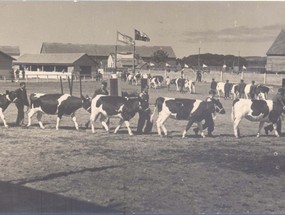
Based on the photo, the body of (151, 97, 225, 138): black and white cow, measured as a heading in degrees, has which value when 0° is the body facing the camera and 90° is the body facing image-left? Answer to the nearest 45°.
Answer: approximately 270°

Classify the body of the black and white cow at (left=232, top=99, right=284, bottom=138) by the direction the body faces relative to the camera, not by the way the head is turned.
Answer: to the viewer's right

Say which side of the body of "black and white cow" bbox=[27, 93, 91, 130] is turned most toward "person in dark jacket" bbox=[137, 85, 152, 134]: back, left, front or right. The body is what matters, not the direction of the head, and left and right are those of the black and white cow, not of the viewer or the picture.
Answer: front

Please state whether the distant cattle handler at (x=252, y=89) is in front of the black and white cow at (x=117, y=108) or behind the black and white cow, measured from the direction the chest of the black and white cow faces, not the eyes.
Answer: in front

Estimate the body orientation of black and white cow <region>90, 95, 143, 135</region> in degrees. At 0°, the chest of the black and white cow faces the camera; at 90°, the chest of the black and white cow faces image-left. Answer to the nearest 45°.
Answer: approximately 270°

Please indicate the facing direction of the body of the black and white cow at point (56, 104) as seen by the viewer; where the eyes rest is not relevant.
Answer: to the viewer's right

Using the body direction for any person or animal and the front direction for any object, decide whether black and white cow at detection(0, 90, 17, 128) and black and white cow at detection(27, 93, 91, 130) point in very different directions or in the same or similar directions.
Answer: same or similar directions

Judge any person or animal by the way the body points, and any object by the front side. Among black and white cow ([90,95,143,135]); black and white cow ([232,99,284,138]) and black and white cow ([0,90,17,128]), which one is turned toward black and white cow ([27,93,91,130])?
black and white cow ([0,90,17,128])

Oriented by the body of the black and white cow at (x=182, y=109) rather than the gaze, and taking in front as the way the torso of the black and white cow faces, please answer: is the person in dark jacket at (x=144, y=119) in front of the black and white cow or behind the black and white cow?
behind

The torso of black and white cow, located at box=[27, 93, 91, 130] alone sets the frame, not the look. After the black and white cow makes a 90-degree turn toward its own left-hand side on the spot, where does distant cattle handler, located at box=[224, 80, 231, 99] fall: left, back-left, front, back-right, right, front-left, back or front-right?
right

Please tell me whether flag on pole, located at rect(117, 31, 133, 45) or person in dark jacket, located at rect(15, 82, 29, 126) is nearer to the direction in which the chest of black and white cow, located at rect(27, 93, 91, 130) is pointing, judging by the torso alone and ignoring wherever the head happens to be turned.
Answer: the flag on pole

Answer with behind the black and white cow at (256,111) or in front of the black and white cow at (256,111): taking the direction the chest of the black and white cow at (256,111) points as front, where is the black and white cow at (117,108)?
behind

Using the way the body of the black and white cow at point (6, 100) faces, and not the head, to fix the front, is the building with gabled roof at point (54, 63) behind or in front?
in front

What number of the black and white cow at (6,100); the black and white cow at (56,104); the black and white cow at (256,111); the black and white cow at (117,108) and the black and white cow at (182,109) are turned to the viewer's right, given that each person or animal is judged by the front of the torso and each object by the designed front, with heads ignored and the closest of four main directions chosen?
5

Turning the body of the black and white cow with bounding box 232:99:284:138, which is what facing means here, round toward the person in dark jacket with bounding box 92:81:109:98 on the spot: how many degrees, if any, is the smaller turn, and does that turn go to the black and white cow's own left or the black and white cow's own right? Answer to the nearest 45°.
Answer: approximately 180°

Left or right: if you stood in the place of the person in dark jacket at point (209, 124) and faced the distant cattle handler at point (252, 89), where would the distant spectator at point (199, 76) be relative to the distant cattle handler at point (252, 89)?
left

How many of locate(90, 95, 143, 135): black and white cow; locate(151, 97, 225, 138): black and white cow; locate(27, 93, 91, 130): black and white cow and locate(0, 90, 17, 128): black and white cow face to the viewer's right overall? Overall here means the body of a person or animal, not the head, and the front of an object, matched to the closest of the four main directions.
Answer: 4

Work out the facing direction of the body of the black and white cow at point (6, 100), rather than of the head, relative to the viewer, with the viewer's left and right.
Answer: facing to the right of the viewer

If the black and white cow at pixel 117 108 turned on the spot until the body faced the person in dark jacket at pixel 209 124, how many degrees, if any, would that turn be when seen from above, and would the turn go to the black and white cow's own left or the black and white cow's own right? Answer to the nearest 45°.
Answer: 0° — it already faces them

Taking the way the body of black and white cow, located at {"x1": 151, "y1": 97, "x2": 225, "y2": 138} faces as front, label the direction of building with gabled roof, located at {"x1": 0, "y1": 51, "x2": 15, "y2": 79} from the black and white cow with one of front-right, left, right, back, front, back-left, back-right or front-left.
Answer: back
